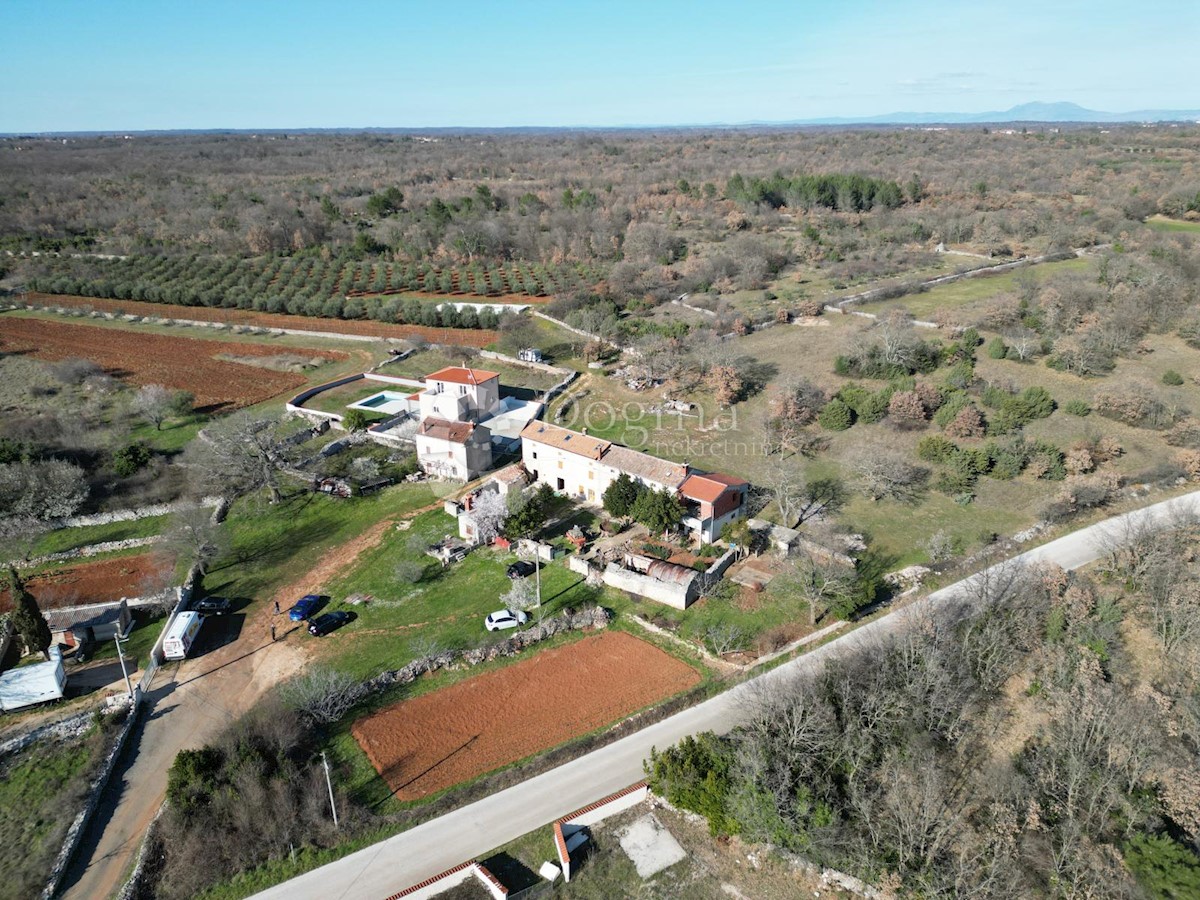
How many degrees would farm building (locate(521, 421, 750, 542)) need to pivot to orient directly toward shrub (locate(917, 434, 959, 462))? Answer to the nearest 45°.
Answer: approximately 135° to its left

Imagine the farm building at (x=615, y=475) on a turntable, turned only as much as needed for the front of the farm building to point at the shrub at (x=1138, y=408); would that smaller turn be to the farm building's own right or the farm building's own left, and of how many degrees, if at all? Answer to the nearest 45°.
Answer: approximately 135° to the farm building's own left

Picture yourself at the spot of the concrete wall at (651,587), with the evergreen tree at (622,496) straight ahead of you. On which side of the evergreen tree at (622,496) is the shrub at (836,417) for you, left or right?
right

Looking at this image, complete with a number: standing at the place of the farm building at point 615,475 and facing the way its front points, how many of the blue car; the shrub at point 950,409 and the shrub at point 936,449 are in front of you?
1

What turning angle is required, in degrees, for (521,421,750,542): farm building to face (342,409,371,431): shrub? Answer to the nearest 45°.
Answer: approximately 90° to its right

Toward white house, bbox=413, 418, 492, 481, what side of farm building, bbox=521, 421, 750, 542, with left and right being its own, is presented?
right

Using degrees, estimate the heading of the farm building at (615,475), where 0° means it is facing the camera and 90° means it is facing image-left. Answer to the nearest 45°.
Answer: approximately 45°
